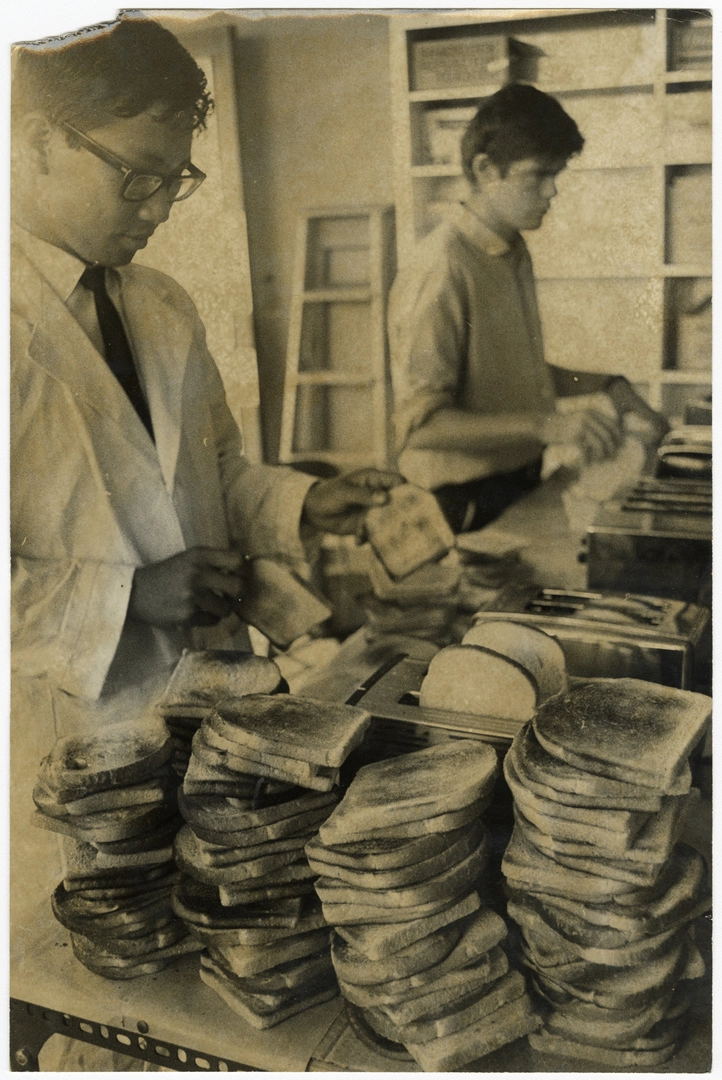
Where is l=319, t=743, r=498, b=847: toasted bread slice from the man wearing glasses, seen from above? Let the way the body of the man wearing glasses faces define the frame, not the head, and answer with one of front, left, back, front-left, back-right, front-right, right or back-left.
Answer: front

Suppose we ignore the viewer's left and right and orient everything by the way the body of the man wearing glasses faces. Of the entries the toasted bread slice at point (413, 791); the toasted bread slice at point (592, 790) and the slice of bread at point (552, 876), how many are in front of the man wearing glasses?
3

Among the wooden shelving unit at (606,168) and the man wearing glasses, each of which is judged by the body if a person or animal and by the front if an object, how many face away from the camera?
0

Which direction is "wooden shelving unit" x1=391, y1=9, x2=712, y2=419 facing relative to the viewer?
toward the camera

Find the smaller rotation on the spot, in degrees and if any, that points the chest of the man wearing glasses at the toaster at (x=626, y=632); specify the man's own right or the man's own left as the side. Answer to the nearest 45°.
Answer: approximately 45° to the man's own left

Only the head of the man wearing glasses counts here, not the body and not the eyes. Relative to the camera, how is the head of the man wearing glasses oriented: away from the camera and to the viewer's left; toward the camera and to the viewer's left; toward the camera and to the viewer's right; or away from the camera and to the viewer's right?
toward the camera and to the viewer's right
